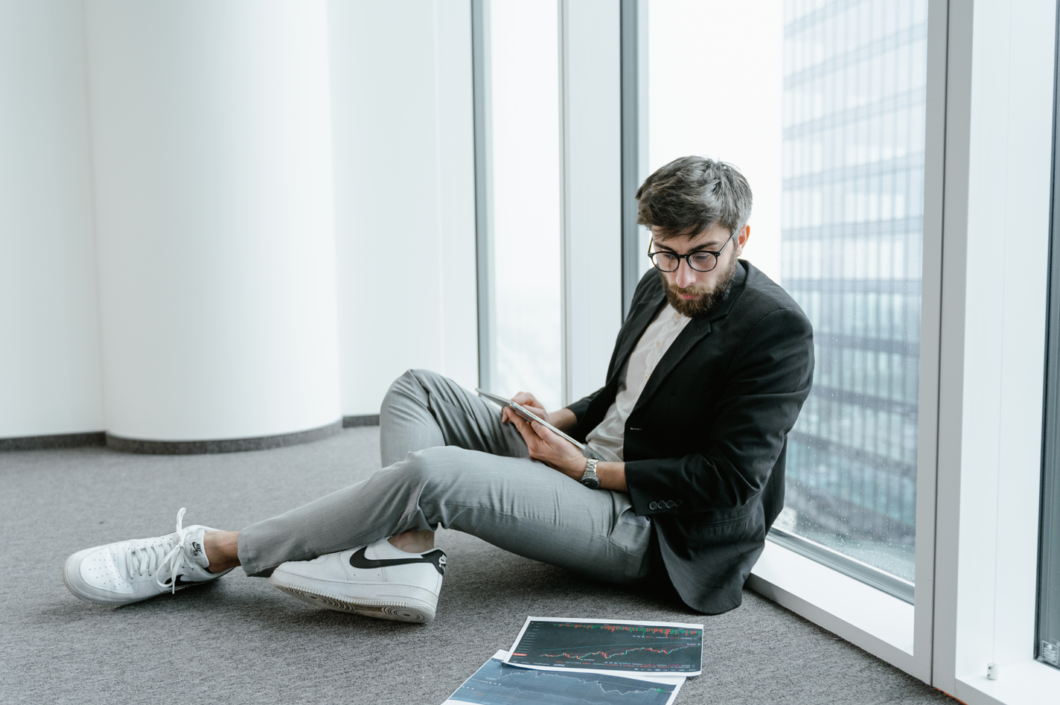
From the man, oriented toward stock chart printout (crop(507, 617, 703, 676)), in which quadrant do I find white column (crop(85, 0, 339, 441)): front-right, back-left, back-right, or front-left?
back-right

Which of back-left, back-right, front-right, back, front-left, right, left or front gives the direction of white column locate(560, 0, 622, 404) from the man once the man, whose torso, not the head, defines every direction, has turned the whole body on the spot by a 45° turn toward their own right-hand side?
right

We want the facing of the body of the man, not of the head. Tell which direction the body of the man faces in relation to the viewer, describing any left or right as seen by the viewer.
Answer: facing the viewer and to the left of the viewer

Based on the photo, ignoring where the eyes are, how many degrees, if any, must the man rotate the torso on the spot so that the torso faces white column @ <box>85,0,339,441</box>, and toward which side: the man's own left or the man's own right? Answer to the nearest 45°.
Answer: approximately 90° to the man's own right

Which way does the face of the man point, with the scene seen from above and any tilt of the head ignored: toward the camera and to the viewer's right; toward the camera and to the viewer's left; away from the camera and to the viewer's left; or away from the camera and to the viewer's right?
toward the camera and to the viewer's left
